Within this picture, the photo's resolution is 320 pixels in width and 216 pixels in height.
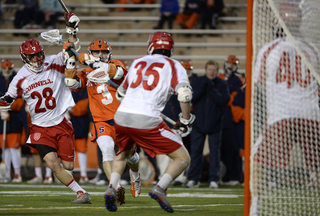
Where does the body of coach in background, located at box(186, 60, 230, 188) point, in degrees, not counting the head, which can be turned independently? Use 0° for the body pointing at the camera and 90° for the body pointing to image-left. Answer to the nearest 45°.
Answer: approximately 0°

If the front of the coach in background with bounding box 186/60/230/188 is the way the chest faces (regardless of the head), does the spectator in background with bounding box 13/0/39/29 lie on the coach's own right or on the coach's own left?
on the coach's own right

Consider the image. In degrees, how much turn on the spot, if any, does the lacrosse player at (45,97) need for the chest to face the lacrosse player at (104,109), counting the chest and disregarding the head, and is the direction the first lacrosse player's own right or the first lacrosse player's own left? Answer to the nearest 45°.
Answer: approximately 90° to the first lacrosse player's own left

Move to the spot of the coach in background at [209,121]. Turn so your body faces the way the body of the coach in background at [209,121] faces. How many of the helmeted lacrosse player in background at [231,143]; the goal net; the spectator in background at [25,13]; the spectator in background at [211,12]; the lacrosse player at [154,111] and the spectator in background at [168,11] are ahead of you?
2

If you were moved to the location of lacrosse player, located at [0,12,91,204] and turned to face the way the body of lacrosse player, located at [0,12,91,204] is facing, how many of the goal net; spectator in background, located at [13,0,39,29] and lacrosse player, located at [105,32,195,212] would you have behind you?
1

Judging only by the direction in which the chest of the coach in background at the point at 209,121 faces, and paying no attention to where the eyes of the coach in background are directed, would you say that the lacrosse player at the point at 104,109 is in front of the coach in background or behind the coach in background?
in front

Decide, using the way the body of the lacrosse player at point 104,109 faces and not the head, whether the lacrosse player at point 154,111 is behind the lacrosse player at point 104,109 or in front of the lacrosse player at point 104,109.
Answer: in front

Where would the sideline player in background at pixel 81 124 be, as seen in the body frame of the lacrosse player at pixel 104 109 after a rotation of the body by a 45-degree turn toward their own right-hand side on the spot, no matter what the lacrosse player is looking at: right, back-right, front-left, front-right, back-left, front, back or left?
back-right
